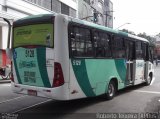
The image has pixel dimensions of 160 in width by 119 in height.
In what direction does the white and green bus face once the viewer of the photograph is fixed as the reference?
facing away from the viewer and to the right of the viewer

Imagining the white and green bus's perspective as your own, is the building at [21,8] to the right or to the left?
on its left
